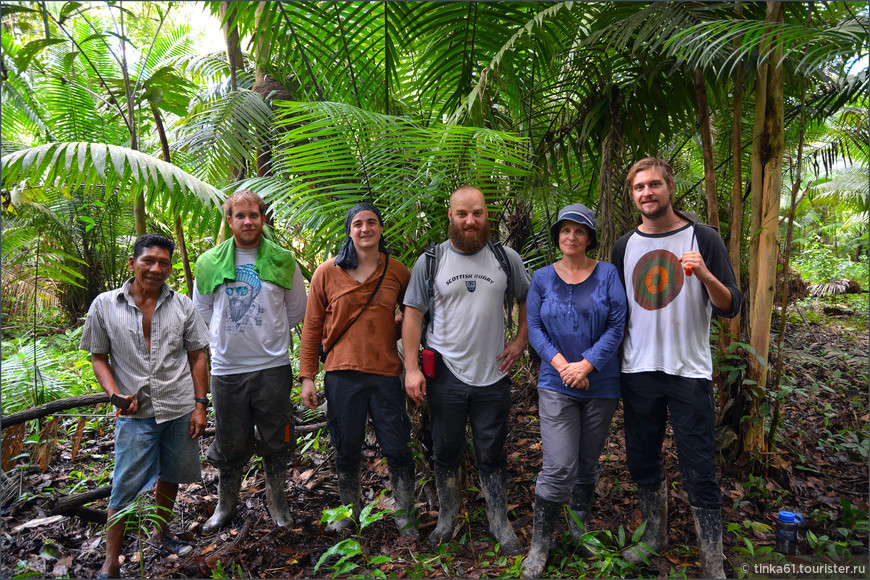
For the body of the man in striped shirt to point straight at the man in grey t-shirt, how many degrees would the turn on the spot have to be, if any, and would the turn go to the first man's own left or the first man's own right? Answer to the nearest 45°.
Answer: approximately 45° to the first man's own left

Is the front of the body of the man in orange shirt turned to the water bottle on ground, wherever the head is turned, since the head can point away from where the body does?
no

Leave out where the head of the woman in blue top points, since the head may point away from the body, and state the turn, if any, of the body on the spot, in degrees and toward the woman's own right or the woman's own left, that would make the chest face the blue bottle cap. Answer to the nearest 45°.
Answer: approximately 90° to the woman's own left

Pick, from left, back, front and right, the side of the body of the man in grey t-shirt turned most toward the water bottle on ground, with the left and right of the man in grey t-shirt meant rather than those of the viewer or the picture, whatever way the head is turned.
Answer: left

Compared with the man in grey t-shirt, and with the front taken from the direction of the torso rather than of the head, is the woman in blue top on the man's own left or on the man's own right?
on the man's own left

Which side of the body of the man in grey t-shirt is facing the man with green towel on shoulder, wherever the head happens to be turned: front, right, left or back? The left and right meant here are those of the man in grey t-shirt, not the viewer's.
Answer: right

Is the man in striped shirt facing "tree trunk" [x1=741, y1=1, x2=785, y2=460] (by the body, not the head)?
no

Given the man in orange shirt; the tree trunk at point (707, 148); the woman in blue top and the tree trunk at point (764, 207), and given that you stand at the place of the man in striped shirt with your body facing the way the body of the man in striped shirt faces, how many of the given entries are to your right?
0

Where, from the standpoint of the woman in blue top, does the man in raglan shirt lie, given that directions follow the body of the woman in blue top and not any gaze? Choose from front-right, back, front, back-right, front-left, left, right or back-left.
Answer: left

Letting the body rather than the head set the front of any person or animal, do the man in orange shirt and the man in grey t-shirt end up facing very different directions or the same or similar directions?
same or similar directions

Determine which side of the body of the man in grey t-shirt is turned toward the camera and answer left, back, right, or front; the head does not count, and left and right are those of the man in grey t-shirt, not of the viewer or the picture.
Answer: front

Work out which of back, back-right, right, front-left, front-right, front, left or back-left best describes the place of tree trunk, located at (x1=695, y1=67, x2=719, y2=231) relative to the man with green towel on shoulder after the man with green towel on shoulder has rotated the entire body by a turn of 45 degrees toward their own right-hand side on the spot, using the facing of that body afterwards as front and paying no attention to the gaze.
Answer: back-left

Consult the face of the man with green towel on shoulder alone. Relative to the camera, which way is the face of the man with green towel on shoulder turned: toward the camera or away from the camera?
toward the camera

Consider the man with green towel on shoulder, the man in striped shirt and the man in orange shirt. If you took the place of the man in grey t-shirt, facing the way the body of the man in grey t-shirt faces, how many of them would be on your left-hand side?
0

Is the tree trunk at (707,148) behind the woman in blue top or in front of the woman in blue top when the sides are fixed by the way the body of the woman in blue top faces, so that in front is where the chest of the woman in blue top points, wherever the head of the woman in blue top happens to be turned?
behind

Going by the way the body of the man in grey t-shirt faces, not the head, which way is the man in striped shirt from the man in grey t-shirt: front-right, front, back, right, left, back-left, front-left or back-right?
right

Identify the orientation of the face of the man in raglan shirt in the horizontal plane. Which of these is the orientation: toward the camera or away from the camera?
toward the camera

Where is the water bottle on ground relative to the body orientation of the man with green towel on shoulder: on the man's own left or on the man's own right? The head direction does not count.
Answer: on the man's own left

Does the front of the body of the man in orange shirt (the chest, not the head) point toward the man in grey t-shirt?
no

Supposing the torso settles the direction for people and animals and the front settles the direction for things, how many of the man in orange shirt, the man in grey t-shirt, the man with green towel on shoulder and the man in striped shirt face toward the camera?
4

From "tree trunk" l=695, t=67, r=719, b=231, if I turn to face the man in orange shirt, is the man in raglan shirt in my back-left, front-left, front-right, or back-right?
front-left

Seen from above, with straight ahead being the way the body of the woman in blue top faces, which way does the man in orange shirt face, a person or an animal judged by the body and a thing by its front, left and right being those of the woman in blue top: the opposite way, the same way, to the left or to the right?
the same way
